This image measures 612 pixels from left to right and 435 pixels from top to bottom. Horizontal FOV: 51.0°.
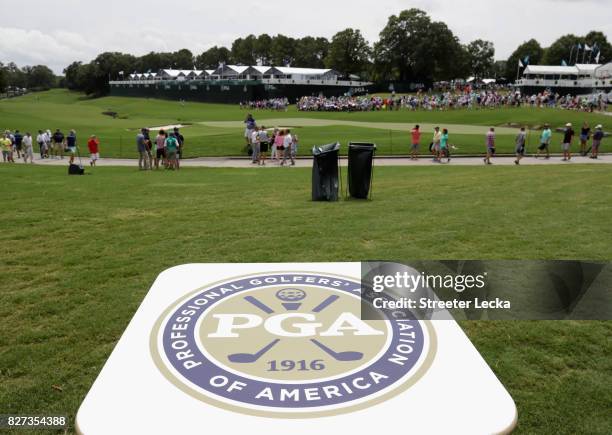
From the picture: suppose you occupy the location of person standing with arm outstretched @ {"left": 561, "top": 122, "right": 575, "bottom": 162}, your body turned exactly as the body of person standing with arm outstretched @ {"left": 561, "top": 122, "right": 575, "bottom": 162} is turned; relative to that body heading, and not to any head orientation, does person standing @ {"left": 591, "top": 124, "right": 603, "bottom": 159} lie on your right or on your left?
on your left

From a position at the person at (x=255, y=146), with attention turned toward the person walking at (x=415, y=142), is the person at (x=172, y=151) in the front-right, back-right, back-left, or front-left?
back-right

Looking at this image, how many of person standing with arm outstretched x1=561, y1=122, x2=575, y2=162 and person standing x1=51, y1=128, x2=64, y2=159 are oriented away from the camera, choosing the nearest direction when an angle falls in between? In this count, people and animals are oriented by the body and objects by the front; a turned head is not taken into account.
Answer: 1

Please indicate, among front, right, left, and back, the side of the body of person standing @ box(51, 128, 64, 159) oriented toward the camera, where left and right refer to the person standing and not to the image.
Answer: back

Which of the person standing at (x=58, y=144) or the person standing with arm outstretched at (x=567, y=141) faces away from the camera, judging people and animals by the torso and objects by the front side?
the person standing at (x=58, y=144)

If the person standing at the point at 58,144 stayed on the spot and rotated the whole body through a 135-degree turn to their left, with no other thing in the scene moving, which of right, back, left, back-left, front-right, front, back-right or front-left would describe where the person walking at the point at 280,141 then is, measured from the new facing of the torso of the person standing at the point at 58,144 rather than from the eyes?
left

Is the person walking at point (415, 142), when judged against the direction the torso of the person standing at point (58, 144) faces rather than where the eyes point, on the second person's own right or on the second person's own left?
on the second person's own right
